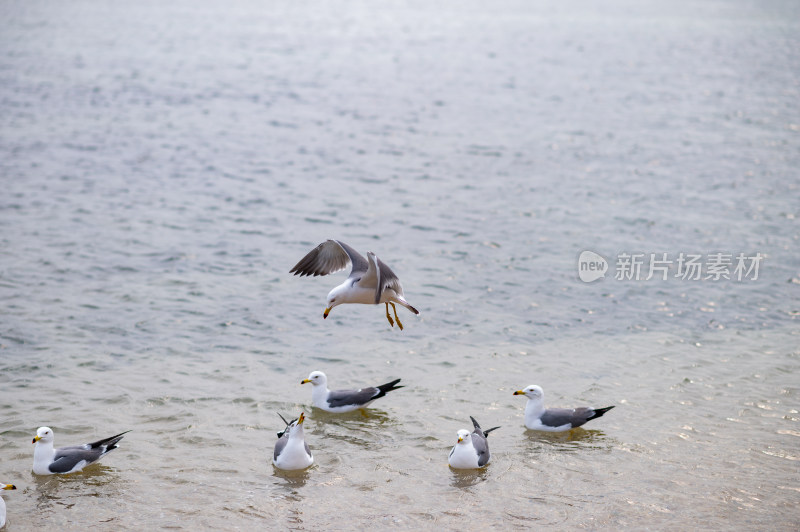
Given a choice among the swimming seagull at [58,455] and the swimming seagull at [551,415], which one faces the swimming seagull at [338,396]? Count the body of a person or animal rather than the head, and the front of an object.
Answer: the swimming seagull at [551,415]

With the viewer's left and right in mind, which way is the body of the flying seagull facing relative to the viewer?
facing to the left of the viewer

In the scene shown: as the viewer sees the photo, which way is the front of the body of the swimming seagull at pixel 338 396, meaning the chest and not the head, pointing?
to the viewer's left

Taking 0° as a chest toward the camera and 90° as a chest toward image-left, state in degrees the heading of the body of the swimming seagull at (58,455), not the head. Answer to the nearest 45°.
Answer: approximately 90°

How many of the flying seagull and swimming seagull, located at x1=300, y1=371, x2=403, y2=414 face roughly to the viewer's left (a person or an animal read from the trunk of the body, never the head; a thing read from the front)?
2

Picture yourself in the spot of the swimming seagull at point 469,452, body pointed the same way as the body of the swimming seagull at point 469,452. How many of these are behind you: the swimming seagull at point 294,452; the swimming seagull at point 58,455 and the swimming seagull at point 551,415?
1

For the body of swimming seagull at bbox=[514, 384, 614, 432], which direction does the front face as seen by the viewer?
to the viewer's left

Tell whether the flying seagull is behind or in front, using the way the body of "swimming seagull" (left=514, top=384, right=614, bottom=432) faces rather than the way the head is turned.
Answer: in front

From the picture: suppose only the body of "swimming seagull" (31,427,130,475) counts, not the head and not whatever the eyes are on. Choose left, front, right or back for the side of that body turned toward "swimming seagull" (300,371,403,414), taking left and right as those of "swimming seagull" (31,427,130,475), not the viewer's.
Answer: back
